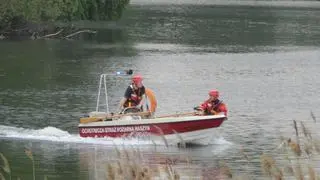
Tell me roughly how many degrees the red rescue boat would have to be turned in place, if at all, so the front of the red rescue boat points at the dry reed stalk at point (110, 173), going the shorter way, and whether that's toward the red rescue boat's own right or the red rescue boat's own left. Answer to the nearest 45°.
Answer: approximately 90° to the red rescue boat's own right

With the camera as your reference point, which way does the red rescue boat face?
facing to the right of the viewer
